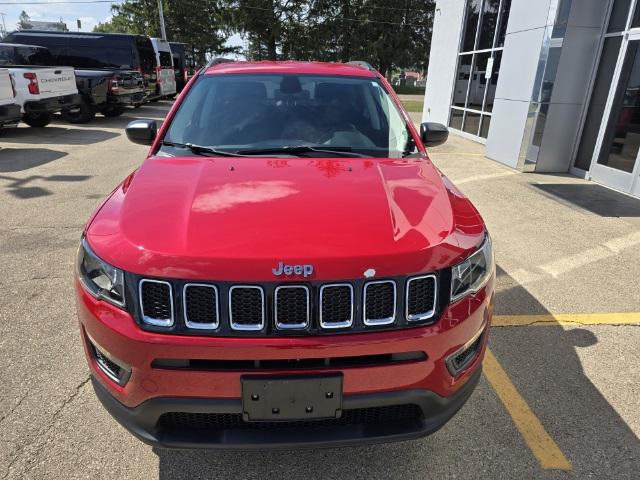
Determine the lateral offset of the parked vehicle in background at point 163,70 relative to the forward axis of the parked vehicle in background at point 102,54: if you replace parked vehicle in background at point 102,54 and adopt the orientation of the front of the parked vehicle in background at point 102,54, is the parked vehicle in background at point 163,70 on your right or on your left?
on your right

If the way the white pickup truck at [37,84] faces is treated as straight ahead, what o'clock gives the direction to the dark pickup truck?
The dark pickup truck is roughly at 3 o'clock from the white pickup truck.

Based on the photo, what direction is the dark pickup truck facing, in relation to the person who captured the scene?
facing away from the viewer and to the left of the viewer

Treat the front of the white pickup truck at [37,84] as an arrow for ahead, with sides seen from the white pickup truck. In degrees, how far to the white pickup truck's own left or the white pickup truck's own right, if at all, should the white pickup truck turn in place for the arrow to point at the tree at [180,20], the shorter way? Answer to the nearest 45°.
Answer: approximately 45° to the white pickup truck's own right

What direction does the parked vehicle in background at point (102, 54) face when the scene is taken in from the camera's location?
facing away from the viewer and to the left of the viewer

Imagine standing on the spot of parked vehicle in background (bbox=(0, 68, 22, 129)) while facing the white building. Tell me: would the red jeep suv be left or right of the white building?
right

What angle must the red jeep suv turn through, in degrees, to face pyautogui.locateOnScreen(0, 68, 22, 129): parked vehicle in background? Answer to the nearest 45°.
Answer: approximately 135° to its right

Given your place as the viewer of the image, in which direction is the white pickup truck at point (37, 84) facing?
facing away from the viewer and to the left of the viewer

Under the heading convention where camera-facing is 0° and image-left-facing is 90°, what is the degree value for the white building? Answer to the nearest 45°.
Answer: approximately 45°
